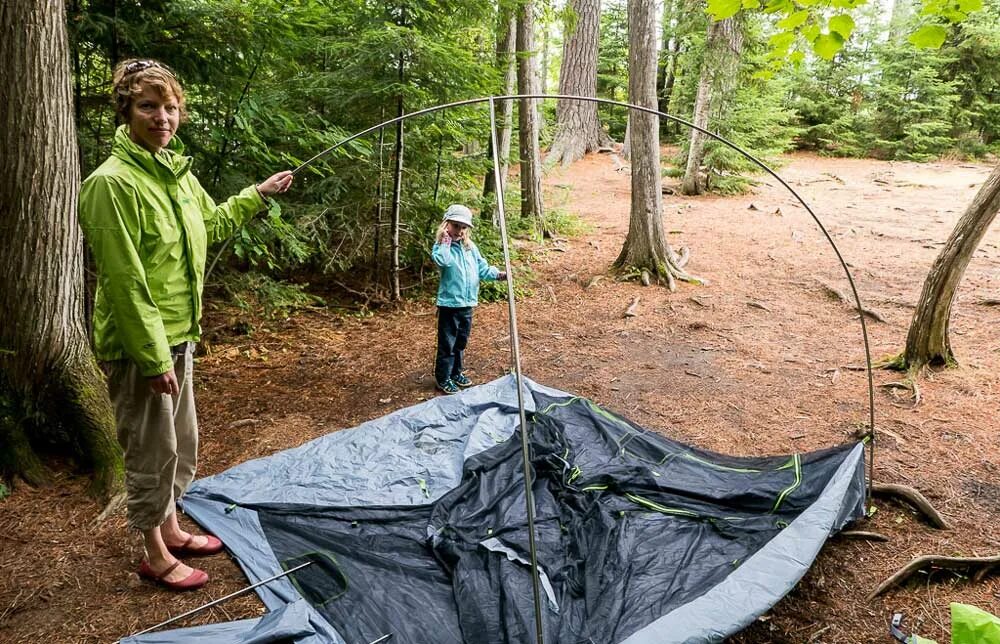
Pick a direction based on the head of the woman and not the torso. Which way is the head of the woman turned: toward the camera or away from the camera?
toward the camera

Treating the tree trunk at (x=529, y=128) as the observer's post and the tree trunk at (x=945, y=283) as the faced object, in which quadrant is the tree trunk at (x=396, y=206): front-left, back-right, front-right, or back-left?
front-right

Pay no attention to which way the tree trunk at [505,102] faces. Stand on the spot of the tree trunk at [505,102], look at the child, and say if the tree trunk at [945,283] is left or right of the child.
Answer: left

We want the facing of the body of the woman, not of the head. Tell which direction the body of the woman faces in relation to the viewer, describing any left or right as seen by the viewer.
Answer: facing the viewer and to the right of the viewer

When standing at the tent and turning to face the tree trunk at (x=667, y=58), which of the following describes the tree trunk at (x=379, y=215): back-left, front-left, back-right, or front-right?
front-left

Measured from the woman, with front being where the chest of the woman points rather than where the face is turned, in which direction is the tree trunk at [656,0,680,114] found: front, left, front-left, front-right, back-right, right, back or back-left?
left

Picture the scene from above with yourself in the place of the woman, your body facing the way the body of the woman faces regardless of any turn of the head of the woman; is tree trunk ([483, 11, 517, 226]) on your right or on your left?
on your left

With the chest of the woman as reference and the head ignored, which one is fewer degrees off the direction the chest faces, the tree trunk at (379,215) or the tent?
the tent

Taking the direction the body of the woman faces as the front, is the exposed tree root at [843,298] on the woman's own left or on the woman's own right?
on the woman's own left

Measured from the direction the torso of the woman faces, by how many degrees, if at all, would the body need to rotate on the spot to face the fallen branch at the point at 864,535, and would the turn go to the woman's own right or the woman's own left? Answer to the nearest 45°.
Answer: approximately 45° to the woman's own left

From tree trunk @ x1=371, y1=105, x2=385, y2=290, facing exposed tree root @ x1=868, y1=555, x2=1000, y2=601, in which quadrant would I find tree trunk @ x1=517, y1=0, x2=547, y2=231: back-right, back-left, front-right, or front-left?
back-left

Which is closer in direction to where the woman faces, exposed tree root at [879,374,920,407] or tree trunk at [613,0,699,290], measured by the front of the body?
the exposed tree root

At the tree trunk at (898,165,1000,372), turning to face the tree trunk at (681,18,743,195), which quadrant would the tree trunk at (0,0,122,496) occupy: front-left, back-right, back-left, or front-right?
back-left
